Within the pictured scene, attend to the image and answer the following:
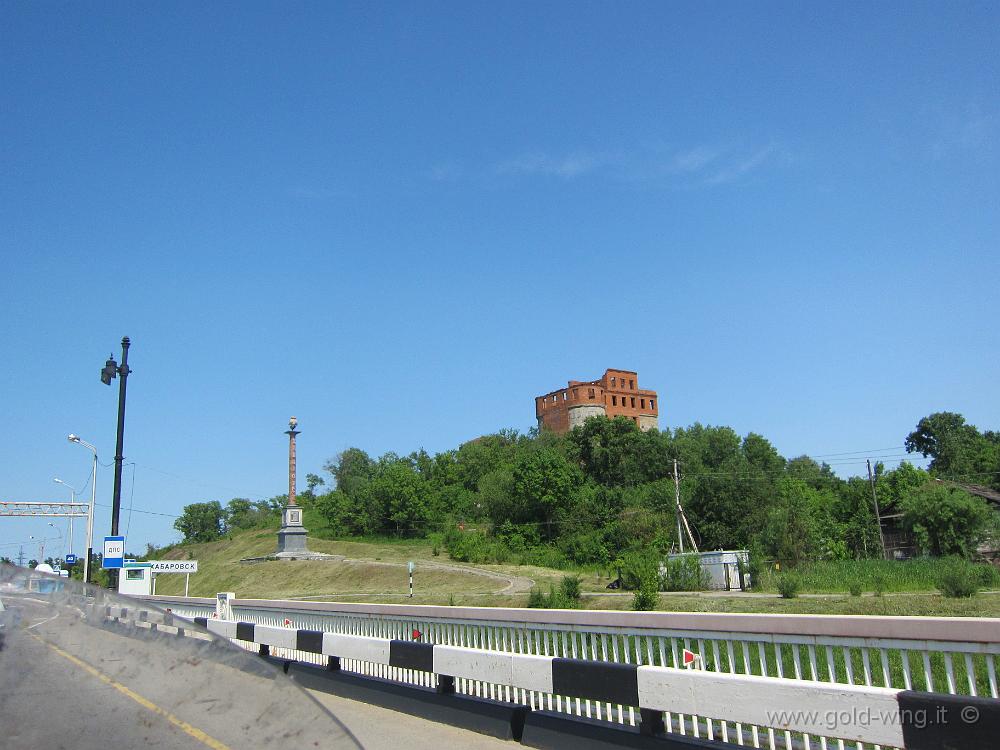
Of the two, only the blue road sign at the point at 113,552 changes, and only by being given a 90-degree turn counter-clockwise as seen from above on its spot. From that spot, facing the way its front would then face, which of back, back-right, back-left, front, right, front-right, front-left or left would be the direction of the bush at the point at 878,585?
front

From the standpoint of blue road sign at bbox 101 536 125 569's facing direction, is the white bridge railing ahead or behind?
ahead

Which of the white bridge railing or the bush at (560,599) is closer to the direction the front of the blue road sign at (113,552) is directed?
the white bridge railing

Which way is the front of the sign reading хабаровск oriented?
toward the camera

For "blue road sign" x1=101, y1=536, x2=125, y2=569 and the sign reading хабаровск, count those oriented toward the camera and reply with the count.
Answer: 2

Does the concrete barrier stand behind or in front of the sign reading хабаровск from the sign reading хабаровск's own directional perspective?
in front

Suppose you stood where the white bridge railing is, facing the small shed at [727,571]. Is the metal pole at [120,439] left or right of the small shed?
left

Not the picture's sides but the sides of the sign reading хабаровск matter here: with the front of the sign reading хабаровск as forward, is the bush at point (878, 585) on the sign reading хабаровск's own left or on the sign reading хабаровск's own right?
on the sign reading хабаровск's own left

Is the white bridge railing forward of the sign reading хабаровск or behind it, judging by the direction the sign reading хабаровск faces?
forward

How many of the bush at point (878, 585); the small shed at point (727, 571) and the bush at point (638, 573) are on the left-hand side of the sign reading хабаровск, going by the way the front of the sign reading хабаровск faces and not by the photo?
3

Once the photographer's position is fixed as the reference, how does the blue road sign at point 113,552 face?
facing the viewer

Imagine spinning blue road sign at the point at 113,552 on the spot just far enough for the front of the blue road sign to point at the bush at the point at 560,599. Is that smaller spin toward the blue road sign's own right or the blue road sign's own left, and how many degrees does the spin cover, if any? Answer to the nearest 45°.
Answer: approximately 90° to the blue road sign's own left
